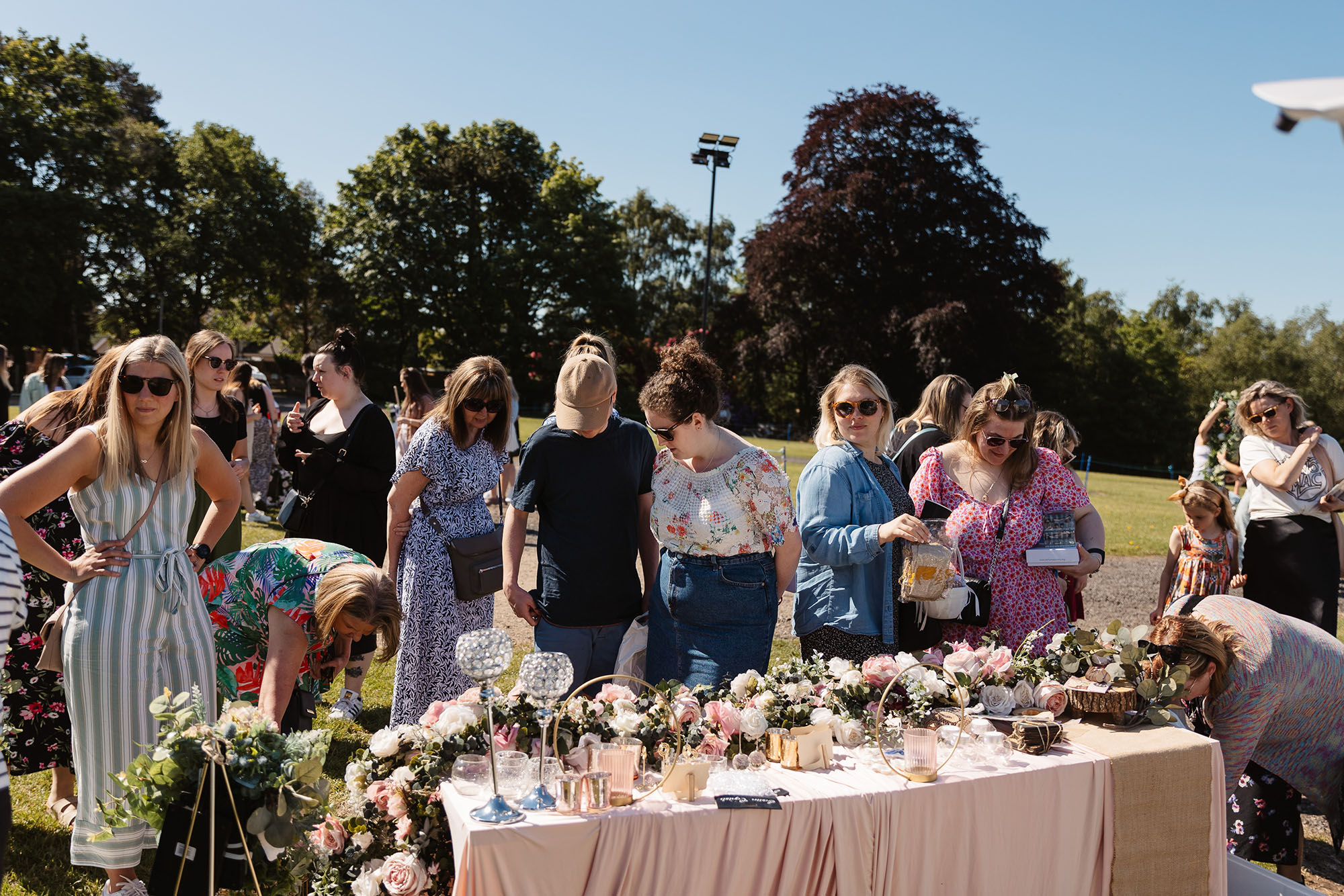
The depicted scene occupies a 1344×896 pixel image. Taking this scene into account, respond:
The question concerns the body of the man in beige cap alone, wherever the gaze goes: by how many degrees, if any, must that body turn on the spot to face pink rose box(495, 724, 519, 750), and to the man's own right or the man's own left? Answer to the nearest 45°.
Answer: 0° — they already face it

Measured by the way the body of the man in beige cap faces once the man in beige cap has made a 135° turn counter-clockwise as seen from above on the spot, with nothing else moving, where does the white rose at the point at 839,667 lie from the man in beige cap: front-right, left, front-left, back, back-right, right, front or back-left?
right

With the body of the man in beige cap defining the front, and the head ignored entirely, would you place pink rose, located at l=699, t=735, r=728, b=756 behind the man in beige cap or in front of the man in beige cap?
in front

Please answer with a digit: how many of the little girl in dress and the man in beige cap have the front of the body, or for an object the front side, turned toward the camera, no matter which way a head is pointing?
2

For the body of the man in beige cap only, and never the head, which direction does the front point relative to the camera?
toward the camera

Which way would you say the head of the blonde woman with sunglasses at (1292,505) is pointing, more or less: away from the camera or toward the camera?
toward the camera

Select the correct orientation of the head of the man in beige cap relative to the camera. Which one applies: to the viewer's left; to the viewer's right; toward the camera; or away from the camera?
toward the camera

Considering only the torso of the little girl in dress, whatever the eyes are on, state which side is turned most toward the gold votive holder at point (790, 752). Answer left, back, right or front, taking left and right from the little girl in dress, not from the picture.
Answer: front

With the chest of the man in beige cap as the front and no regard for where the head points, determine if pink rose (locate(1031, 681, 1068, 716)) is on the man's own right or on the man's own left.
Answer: on the man's own left

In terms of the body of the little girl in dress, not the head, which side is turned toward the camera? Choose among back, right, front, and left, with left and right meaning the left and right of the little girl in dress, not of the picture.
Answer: front

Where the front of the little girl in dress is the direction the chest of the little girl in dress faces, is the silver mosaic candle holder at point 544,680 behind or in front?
in front
